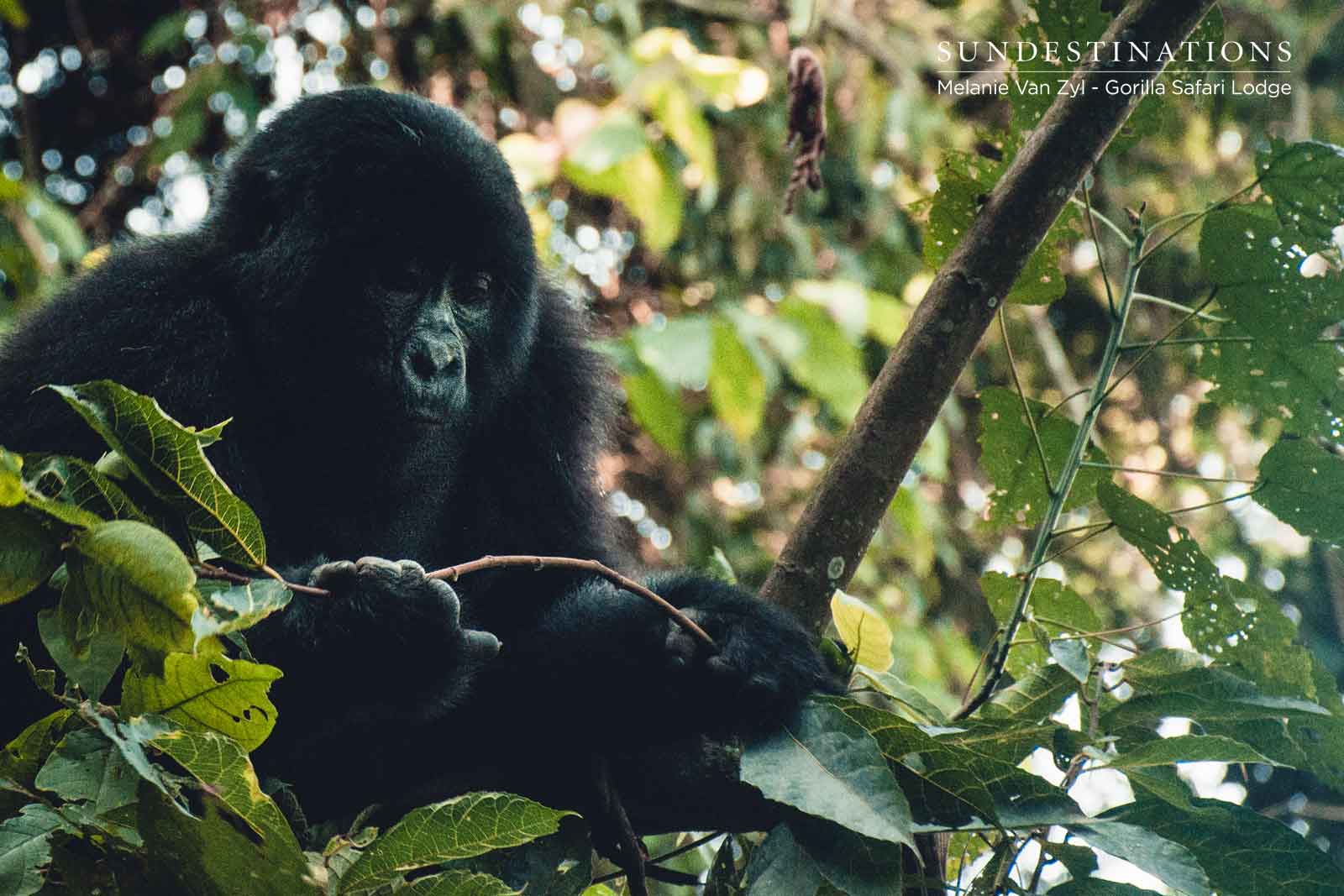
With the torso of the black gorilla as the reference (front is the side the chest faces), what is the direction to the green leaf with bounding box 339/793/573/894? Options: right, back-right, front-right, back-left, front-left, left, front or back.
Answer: front-right

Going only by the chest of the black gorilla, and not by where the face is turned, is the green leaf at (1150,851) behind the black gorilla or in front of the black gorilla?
in front

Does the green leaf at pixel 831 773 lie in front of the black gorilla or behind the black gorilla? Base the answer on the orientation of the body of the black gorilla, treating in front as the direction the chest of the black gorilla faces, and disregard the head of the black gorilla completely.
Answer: in front

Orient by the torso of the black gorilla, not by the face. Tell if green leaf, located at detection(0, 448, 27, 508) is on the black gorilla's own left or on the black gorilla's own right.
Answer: on the black gorilla's own right

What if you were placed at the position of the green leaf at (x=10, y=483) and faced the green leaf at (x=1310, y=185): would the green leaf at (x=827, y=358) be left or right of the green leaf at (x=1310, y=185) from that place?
left

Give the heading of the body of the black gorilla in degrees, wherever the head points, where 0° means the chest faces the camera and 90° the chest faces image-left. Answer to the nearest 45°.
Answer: approximately 315°

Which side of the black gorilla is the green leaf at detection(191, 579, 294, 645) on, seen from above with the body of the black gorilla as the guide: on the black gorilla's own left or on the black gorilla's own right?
on the black gorilla's own right

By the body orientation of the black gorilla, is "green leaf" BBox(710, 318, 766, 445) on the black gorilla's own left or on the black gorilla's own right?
on the black gorilla's own left
